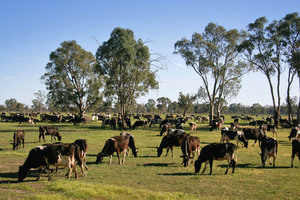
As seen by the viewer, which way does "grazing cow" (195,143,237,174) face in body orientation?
to the viewer's left

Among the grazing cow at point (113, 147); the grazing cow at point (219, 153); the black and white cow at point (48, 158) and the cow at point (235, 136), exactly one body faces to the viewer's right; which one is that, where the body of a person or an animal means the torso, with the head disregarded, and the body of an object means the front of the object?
the cow

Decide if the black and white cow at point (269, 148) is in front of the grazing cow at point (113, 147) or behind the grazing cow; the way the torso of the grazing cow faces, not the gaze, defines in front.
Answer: behind

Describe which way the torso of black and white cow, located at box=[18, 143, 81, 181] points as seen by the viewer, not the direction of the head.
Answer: to the viewer's left

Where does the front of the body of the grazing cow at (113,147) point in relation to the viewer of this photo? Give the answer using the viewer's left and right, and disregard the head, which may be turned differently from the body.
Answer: facing to the left of the viewer

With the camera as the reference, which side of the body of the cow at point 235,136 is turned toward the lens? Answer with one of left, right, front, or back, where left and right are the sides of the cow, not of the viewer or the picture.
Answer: right

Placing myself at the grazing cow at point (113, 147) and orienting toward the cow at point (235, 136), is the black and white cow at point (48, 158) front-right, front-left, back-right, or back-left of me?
back-right
